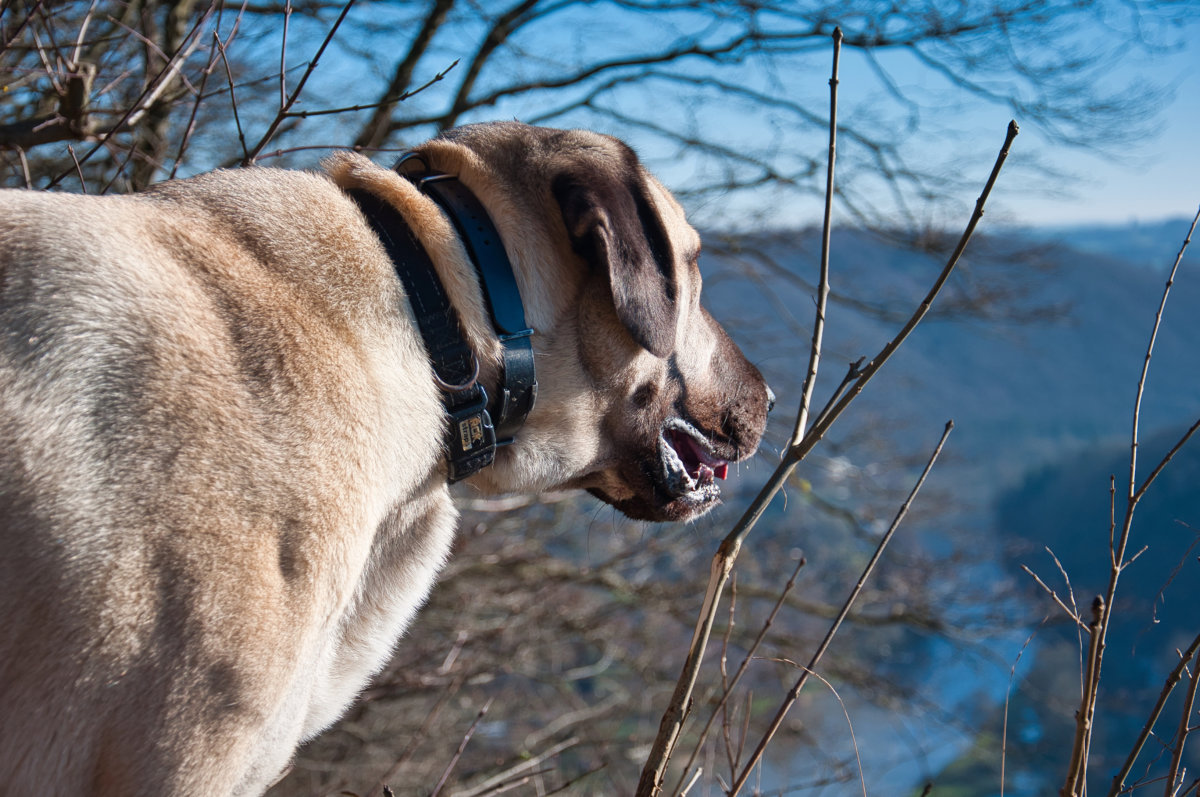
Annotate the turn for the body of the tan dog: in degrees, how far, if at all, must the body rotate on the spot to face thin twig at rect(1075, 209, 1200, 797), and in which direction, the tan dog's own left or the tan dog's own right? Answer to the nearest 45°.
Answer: approximately 45° to the tan dog's own right

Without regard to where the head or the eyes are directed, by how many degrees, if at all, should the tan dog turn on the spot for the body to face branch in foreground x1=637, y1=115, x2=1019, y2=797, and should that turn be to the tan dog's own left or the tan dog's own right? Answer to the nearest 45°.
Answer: approximately 45° to the tan dog's own right

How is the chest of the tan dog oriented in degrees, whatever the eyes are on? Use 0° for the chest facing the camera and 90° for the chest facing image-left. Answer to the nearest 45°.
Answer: approximately 270°

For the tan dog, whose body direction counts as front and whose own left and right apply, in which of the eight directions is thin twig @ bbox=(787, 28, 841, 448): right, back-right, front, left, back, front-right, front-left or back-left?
front
